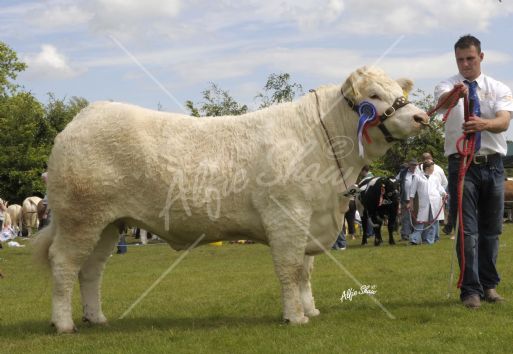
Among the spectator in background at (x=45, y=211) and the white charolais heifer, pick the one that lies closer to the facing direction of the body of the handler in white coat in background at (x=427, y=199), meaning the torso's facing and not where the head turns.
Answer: the white charolais heifer

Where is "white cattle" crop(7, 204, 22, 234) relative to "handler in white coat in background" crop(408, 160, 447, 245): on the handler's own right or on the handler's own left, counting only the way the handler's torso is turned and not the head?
on the handler's own right

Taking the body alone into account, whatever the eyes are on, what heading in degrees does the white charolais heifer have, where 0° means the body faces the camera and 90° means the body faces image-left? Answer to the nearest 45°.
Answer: approximately 270°

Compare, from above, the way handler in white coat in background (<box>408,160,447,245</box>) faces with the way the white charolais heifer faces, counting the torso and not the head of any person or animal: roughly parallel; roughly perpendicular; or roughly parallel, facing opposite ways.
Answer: roughly perpendicular

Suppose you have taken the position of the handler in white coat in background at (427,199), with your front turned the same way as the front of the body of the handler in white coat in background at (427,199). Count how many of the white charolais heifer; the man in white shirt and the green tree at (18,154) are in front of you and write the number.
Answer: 2

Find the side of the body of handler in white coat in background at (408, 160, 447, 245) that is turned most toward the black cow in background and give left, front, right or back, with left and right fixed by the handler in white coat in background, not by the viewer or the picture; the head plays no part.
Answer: right

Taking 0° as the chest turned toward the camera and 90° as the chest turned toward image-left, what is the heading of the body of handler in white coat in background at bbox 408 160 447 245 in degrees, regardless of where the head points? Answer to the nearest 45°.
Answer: approximately 0°

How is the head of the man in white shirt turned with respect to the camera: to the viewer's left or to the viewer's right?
to the viewer's left

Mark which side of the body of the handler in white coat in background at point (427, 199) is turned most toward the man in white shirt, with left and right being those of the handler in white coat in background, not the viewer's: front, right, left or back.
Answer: front
